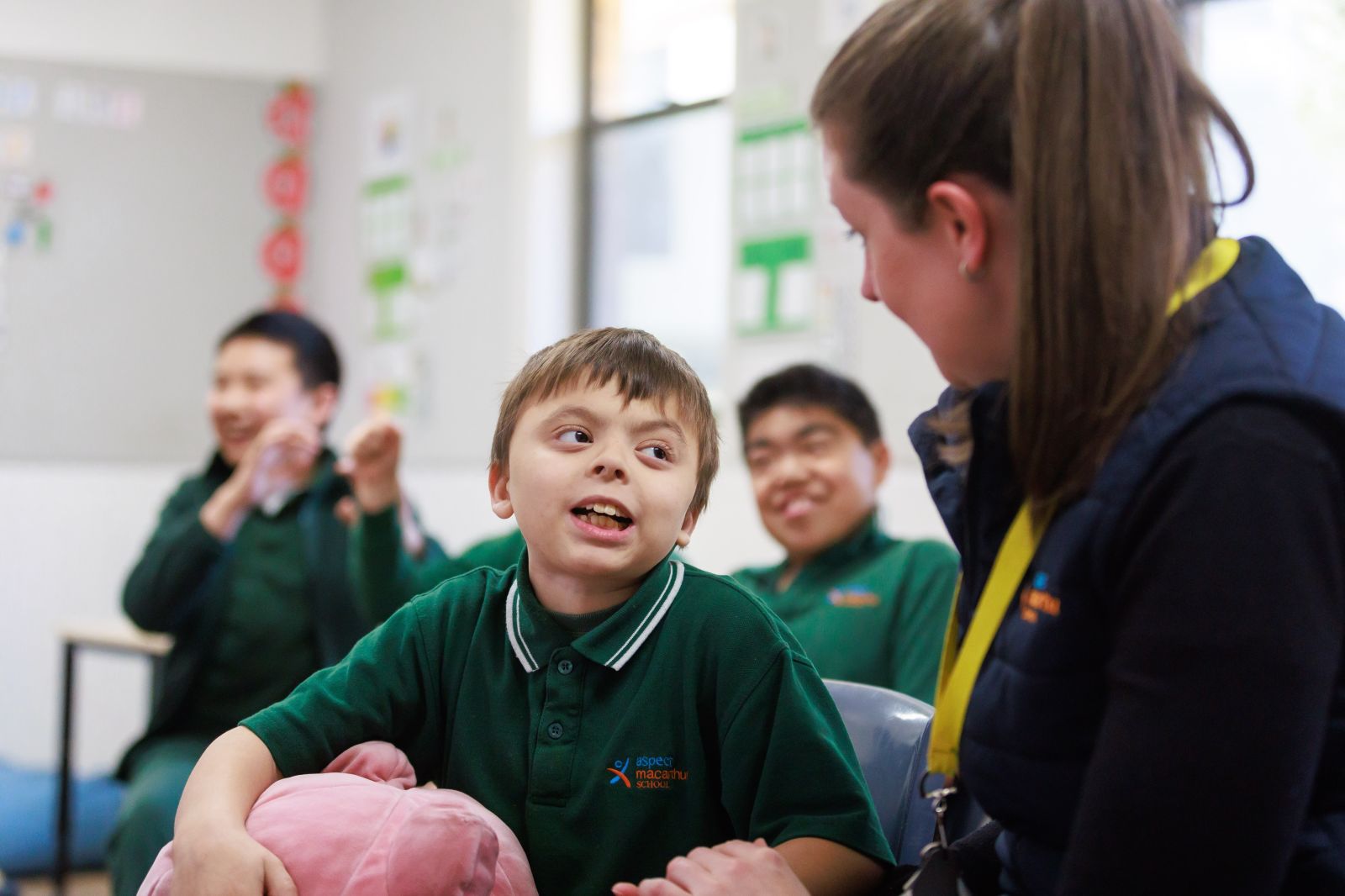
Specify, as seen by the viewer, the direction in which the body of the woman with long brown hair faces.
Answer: to the viewer's left

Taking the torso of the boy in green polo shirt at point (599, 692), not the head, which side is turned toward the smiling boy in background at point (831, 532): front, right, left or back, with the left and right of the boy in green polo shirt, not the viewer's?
back

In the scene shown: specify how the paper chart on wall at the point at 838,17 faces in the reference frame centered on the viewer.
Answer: facing the viewer and to the left of the viewer

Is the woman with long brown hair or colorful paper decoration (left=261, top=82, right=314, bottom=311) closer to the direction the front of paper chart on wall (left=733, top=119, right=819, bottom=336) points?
the woman with long brown hair

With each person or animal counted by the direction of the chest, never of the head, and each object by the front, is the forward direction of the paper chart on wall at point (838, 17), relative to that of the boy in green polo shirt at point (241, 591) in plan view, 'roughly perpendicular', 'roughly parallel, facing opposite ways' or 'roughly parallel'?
roughly parallel

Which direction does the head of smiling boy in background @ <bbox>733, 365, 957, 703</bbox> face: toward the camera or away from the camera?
toward the camera

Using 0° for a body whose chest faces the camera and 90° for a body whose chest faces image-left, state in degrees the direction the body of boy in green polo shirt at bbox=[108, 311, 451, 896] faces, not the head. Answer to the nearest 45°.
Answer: approximately 45°

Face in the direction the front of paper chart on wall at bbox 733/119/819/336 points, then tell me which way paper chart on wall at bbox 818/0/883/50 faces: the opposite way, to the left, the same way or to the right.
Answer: the same way

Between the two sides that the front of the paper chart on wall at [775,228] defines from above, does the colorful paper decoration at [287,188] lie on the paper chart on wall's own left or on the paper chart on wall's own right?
on the paper chart on wall's own right

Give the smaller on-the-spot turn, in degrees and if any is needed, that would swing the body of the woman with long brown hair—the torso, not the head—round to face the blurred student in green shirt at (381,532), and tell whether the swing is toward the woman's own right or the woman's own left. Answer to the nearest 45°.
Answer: approximately 45° to the woman's own right

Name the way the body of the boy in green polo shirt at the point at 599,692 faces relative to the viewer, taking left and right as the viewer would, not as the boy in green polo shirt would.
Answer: facing the viewer

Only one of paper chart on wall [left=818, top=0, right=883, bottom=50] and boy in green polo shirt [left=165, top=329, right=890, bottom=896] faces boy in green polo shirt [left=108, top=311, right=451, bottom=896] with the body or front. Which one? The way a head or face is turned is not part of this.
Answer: the paper chart on wall

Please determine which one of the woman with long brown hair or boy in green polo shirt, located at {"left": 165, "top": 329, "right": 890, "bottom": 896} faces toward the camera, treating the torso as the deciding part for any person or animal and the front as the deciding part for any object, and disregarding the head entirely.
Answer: the boy in green polo shirt

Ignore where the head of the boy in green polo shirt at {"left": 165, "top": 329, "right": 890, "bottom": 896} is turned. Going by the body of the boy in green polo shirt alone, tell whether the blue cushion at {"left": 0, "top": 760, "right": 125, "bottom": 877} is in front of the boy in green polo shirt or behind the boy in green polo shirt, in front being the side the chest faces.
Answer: behind
